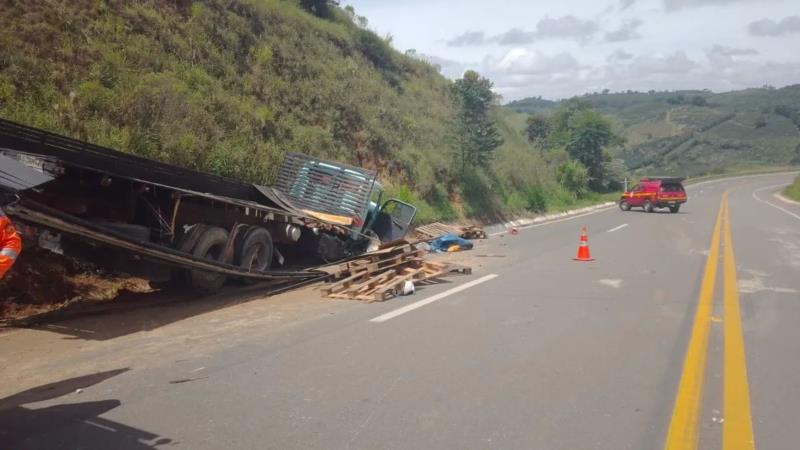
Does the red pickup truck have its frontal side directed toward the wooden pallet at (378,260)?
no

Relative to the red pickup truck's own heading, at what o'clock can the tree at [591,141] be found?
The tree is roughly at 1 o'clock from the red pickup truck.

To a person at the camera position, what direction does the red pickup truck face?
facing away from the viewer and to the left of the viewer
